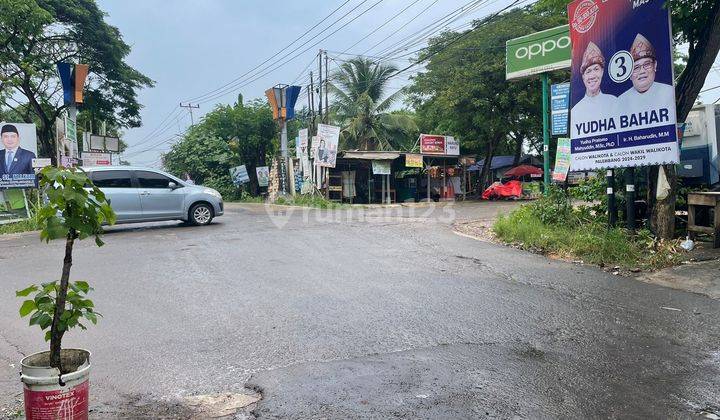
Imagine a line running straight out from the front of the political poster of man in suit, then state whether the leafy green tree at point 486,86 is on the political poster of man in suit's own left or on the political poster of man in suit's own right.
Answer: on the political poster of man in suit's own left

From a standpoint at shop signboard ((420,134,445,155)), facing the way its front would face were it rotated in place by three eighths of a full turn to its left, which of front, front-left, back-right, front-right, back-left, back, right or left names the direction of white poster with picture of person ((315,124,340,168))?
back

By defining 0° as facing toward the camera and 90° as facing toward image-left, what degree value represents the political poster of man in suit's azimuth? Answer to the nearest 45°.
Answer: approximately 0°

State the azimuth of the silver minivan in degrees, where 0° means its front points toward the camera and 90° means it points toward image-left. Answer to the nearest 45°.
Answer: approximately 270°

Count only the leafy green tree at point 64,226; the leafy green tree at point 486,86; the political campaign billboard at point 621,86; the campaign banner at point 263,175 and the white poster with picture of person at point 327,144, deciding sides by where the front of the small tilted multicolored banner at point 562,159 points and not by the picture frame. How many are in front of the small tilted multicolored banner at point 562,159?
2

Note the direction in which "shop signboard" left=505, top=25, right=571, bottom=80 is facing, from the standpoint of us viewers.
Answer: facing the viewer and to the left of the viewer

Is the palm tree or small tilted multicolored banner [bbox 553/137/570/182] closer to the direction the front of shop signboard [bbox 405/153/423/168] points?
the small tilted multicolored banner

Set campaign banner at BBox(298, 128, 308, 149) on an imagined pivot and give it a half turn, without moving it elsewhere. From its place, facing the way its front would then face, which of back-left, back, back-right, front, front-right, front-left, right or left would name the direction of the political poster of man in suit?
back-left
